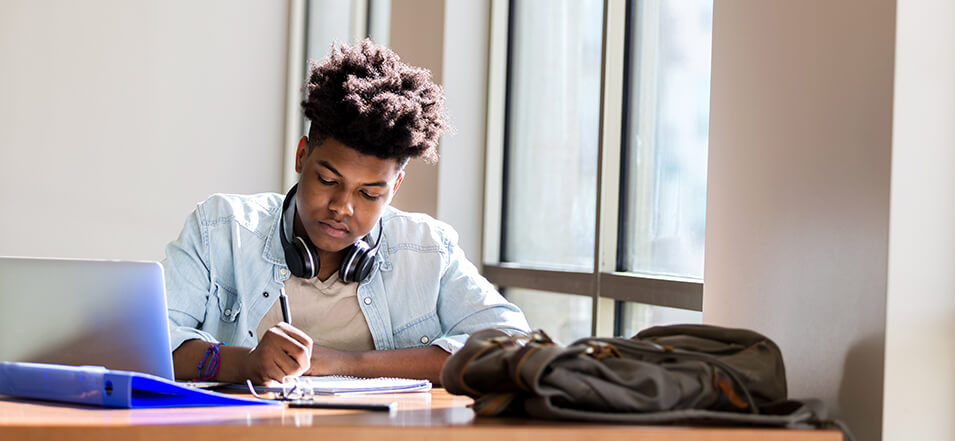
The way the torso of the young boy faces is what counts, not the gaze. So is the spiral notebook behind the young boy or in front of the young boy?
in front

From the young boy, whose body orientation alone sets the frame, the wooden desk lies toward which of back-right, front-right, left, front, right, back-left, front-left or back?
front

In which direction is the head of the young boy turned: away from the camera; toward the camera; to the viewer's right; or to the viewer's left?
toward the camera

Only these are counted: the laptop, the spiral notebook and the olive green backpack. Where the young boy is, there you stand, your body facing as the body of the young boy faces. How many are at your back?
0

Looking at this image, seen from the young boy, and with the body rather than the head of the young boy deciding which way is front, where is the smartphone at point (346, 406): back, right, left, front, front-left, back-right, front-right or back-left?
front

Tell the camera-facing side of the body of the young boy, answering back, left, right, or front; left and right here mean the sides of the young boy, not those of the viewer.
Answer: front
